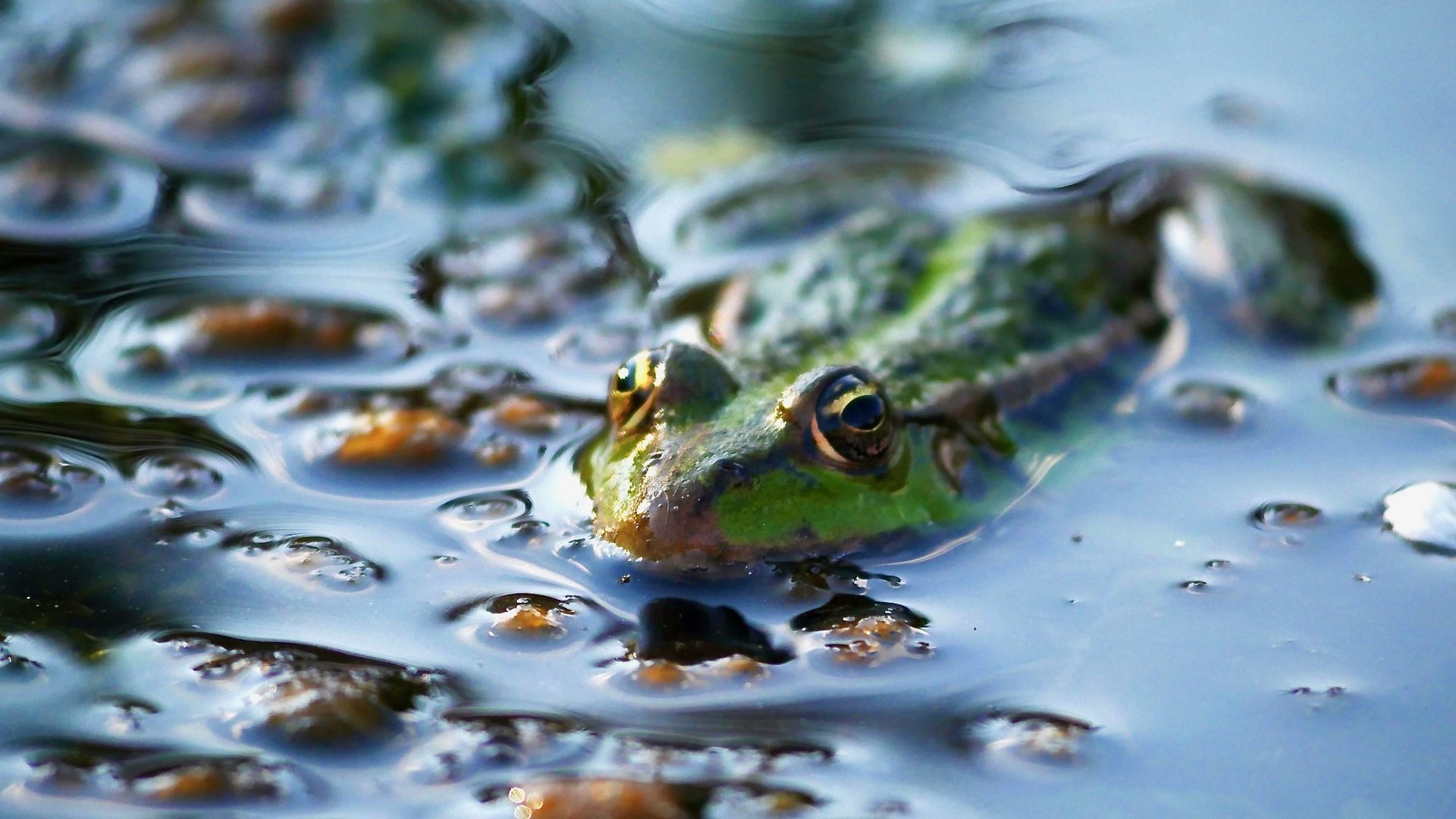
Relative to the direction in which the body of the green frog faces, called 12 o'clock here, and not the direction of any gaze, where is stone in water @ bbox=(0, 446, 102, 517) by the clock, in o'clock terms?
The stone in water is roughly at 1 o'clock from the green frog.

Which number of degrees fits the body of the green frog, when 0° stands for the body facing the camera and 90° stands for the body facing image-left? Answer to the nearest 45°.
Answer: approximately 45°

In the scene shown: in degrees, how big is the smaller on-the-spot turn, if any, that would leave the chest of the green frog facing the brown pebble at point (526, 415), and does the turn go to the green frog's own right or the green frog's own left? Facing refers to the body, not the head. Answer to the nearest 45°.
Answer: approximately 45° to the green frog's own right

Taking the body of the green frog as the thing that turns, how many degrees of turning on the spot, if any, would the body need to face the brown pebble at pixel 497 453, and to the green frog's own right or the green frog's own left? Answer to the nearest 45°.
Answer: approximately 45° to the green frog's own right

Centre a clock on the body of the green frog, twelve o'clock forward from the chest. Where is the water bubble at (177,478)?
The water bubble is roughly at 1 o'clock from the green frog.

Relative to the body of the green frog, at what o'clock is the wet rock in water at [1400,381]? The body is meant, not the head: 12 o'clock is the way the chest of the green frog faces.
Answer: The wet rock in water is roughly at 7 o'clock from the green frog.

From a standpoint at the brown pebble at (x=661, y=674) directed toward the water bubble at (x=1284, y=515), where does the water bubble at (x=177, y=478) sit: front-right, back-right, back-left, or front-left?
back-left
